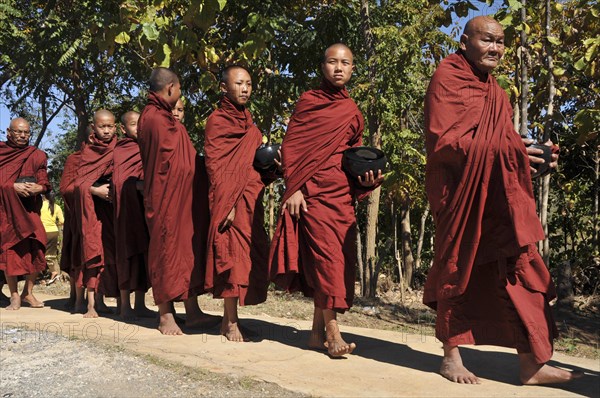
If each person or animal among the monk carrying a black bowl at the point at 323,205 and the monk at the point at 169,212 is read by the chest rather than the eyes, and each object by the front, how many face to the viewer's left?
0

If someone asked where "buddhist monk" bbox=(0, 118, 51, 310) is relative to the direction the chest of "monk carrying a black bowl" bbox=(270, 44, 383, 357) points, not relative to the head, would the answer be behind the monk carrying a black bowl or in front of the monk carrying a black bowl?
behind

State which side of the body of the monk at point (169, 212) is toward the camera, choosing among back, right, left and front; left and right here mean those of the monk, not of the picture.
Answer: right

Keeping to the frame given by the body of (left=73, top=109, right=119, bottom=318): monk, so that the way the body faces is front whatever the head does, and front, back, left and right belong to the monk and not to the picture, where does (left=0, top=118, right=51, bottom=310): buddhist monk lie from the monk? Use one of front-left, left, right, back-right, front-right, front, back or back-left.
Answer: back

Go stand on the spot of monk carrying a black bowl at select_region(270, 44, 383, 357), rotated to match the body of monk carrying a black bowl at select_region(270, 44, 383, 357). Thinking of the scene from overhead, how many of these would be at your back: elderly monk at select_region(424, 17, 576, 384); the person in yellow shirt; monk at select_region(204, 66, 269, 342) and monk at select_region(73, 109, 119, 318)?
3

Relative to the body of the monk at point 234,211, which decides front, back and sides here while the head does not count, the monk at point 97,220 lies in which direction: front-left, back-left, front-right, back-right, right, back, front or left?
back

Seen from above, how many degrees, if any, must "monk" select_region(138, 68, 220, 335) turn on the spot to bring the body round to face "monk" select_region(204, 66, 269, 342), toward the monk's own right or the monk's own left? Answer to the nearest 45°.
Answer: approximately 45° to the monk's own right

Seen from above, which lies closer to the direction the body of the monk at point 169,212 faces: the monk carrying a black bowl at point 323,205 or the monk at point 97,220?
the monk carrying a black bowl

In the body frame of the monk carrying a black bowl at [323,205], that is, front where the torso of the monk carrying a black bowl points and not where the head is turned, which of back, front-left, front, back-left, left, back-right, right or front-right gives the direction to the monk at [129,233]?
back

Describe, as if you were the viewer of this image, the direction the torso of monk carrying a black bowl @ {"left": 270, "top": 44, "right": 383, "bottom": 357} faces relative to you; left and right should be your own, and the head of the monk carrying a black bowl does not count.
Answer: facing the viewer and to the right of the viewer

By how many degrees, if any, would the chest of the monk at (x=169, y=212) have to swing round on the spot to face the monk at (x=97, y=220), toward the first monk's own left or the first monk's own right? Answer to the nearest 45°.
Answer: approximately 135° to the first monk's own left

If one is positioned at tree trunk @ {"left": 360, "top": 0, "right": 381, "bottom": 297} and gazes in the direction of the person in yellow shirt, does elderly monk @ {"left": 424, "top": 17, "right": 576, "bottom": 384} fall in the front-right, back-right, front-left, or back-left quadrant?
back-left
